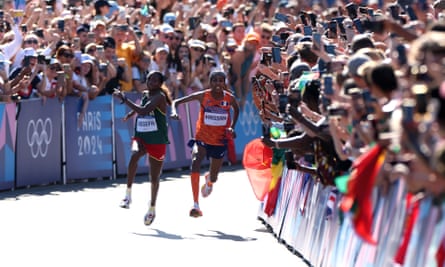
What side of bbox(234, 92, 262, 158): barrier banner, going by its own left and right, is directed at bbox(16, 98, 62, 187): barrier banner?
right

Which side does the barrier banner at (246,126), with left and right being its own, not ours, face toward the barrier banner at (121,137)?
right

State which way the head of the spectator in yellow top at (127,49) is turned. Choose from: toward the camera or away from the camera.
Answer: toward the camera

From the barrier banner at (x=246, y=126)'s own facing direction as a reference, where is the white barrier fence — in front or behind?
in front

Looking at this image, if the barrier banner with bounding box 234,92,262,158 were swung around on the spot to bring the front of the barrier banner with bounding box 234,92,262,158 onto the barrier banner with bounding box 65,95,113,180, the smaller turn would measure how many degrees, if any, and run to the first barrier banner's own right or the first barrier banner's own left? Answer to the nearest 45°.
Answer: approximately 90° to the first barrier banner's own right

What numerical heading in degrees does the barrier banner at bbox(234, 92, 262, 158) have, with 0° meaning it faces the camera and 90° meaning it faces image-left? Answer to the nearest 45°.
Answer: approximately 315°

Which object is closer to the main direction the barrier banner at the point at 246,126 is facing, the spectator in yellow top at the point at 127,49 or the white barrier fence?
the white barrier fence
